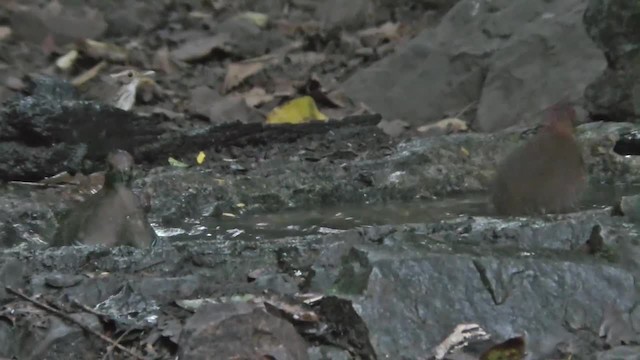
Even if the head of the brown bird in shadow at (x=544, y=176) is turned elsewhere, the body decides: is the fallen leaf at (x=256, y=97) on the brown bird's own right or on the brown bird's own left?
on the brown bird's own left

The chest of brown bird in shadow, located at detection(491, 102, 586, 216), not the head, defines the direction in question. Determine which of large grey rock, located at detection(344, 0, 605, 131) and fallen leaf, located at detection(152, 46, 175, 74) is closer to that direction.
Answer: the large grey rock

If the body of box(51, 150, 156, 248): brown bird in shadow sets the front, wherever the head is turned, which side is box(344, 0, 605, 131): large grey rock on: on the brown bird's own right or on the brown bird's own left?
on the brown bird's own left

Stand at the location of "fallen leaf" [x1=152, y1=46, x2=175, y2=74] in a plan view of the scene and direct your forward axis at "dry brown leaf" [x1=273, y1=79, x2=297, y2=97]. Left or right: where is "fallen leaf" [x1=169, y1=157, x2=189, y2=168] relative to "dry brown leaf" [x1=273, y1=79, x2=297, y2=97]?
right

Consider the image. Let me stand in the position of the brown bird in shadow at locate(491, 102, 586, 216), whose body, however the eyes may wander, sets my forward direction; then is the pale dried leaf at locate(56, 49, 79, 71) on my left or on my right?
on my left

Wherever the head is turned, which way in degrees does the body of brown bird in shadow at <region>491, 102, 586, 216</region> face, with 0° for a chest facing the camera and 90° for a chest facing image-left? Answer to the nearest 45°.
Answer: approximately 225°

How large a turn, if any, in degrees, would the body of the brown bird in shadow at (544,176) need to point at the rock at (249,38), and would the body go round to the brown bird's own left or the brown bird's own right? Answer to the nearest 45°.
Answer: approximately 90° to the brown bird's own left

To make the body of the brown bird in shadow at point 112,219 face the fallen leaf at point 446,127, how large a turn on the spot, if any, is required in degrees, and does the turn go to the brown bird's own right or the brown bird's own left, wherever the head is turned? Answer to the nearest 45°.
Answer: approximately 90° to the brown bird's own left

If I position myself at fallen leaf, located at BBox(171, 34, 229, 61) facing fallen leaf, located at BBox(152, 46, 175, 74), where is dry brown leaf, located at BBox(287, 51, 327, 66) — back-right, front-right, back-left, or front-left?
back-left
